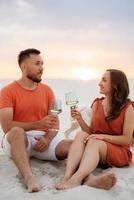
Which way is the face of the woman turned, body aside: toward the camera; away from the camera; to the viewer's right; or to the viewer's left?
to the viewer's left

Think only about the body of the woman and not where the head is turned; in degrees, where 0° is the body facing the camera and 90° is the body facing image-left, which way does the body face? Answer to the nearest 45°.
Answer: approximately 45°

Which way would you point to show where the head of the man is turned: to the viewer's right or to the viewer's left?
to the viewer's right
